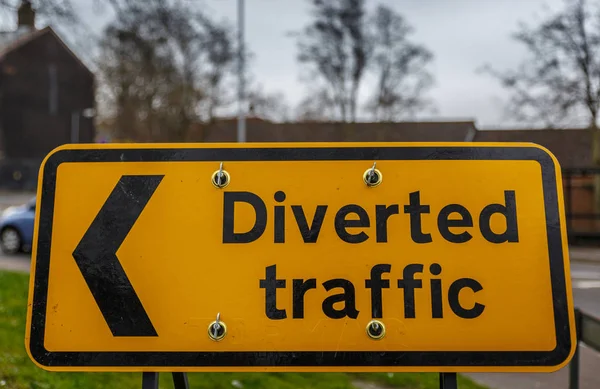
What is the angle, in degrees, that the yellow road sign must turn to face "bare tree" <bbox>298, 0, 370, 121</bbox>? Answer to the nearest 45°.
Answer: approximately 180°

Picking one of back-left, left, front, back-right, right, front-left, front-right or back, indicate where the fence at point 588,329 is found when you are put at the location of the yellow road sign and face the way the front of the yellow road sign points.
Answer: back-left

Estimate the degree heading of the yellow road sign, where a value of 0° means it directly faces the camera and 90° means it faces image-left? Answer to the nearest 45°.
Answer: approximately 0°

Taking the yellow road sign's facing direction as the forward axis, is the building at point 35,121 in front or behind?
behind

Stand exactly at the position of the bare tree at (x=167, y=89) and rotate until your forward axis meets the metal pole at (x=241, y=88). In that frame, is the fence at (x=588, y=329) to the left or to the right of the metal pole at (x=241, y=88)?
right

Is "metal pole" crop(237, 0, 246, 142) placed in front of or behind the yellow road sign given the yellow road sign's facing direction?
behind

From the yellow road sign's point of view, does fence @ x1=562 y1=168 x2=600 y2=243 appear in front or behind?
behind

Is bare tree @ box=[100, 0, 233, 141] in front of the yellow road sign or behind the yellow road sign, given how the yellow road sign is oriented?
behind
